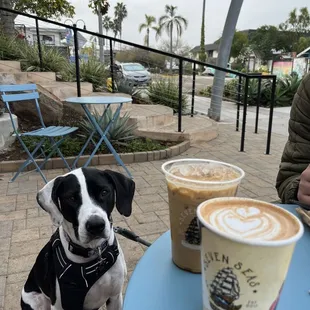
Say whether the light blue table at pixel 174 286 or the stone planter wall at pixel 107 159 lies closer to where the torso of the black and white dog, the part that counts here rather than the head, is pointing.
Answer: the light blue table

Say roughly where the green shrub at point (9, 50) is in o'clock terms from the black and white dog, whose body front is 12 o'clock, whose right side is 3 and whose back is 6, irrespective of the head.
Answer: The green shrub is roughly at 7 o'clock from the black and white dog.

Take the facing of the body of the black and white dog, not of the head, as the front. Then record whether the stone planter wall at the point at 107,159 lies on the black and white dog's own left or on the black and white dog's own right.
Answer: on the black and white dog's own left

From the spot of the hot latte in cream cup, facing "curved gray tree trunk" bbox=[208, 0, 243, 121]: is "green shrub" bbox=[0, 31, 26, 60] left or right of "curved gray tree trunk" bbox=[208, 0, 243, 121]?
left

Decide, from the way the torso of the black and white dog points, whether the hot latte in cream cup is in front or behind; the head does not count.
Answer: in front

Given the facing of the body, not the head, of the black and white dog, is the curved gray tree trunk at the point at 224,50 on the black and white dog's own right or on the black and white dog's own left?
on the black and white dog's own left

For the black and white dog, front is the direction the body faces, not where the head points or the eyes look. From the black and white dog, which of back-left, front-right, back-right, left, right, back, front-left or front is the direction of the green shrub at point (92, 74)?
back-left
